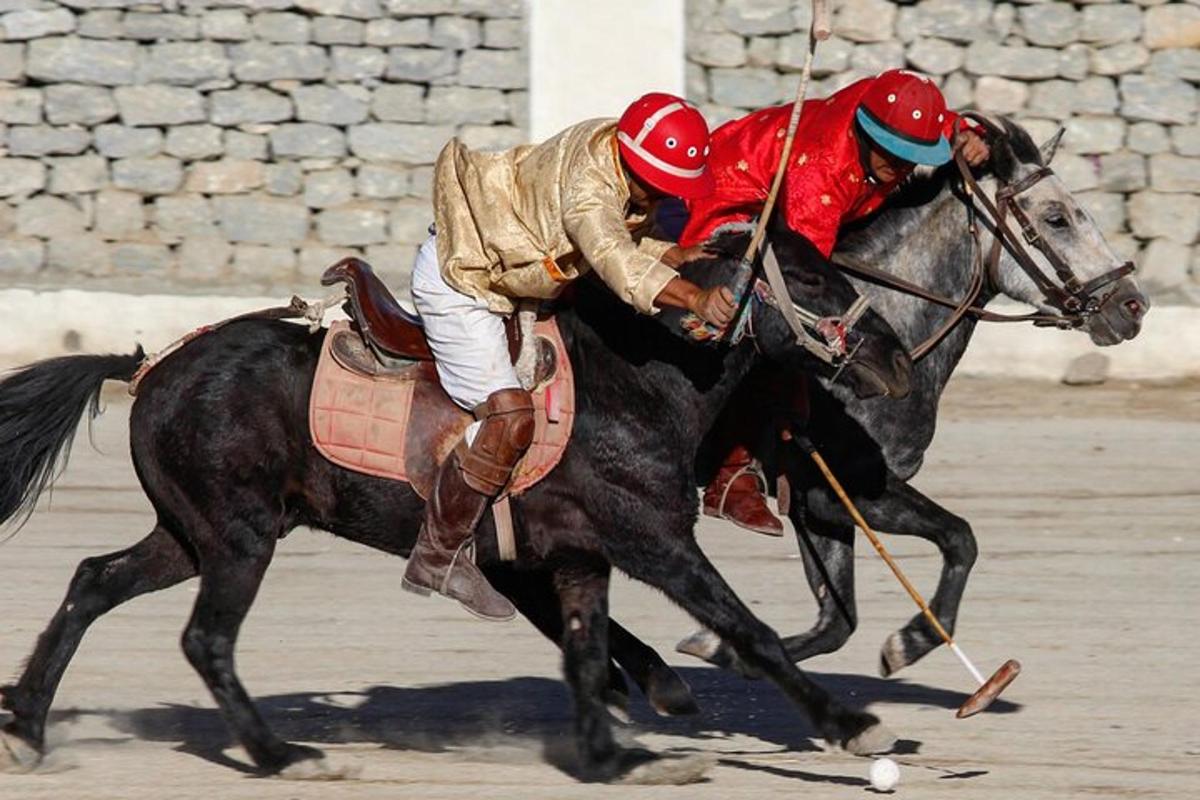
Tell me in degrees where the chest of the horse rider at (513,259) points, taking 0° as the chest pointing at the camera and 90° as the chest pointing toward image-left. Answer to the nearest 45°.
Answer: approximately 270°

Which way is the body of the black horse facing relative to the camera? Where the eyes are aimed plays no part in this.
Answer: to the viewer's right

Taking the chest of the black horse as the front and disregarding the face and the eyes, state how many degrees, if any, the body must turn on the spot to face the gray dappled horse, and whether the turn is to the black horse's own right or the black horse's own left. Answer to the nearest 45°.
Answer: approximately 45° to the black horse's own left

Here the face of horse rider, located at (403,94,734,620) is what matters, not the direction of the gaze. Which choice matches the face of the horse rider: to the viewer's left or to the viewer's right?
to the viewer's right
